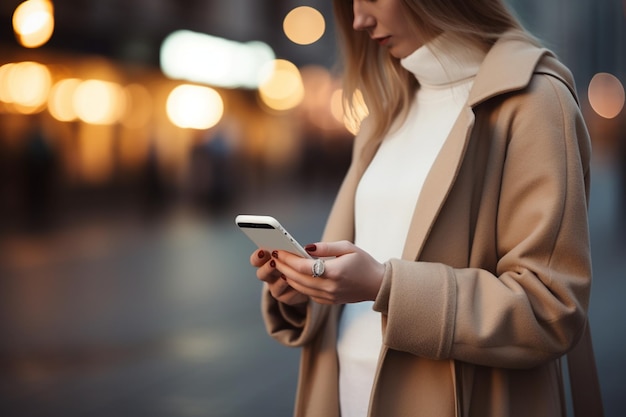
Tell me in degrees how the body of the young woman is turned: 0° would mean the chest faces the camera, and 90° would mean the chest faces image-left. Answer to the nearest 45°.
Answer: approximately 45°
